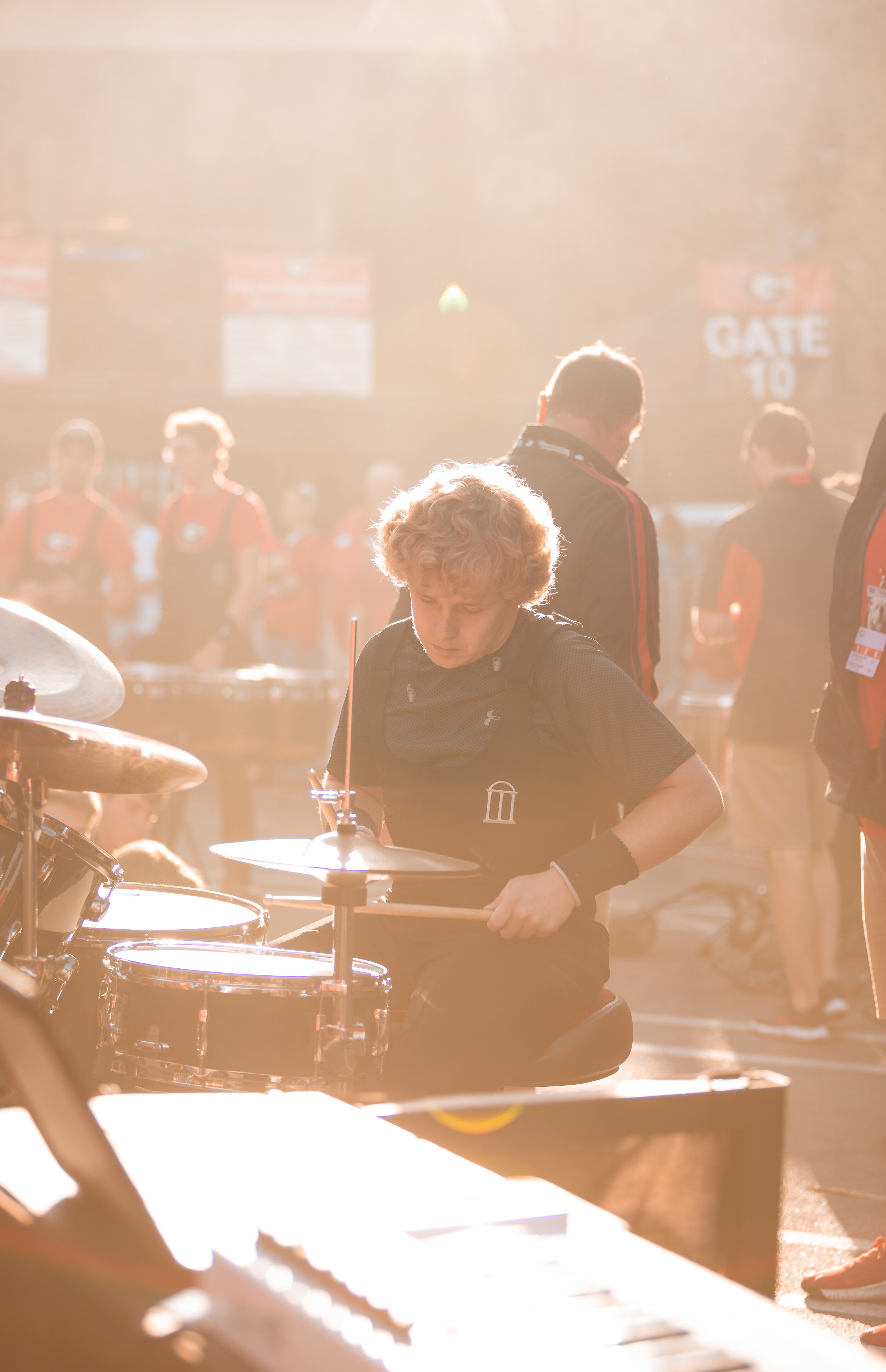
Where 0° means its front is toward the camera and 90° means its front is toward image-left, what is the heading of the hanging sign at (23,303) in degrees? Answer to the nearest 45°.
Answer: approximately 0°

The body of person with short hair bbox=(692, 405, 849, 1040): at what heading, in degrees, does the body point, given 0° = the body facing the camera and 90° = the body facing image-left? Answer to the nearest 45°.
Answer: approximately 135°

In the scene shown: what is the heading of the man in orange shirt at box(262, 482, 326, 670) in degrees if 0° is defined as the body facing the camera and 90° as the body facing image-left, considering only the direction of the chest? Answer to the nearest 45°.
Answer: approximately 45°

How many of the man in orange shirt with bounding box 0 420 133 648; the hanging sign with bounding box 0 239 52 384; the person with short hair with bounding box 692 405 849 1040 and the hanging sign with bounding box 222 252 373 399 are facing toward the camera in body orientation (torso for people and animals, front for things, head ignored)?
3

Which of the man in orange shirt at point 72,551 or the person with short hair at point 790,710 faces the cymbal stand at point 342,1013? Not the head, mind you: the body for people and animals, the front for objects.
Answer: the man in orange shirt
